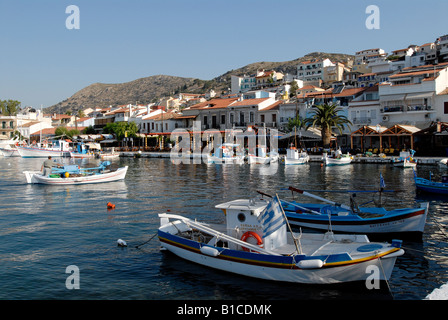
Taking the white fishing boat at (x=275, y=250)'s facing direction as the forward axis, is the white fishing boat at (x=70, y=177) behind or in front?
behind

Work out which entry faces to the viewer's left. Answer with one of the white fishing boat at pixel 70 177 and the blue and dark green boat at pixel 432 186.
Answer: the blue and dark green boat

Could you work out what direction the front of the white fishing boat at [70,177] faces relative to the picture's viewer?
facing to the right of the viewer

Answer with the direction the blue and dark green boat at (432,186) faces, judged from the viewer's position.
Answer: facing to the left of the viewer

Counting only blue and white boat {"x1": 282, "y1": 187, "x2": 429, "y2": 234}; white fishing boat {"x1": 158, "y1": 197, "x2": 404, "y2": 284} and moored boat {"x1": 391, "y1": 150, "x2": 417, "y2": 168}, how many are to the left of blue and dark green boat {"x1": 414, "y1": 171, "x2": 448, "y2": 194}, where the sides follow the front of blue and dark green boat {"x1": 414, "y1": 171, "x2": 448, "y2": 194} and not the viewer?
2

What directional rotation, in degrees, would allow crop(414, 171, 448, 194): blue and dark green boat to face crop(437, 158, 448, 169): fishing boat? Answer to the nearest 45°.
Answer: approximately 90° to its right
